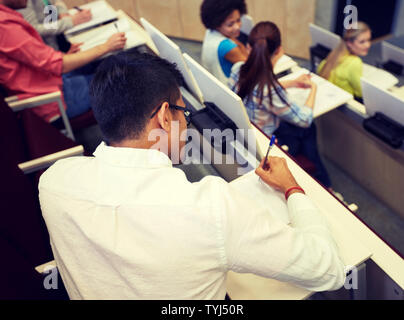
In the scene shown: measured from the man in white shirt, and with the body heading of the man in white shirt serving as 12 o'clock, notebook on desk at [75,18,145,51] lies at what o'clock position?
The notebook on desk is roughly at 10 o'clock from the man in white shirt.

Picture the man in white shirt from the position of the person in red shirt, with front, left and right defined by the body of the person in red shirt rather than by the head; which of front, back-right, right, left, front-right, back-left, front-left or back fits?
right

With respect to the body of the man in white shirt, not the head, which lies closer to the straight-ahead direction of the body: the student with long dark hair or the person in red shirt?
the student with long dark hair

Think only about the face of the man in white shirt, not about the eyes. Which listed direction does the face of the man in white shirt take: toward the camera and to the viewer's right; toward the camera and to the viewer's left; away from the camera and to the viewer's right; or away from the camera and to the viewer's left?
away from the camera and to the viewer's right

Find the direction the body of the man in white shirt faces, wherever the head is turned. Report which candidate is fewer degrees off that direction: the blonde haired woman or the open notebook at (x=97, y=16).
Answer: the blonde haired woman

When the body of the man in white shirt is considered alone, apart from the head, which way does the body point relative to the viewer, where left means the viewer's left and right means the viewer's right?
facing away from the viewer and to the right of the viewer

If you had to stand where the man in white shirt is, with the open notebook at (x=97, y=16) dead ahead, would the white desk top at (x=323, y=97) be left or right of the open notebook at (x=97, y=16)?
right

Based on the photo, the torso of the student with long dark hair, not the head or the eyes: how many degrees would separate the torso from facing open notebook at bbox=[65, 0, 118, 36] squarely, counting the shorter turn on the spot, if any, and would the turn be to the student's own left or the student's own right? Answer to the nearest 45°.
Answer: approximately 90° to the student's own left

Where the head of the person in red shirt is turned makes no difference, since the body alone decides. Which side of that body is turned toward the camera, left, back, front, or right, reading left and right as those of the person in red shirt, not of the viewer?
right
